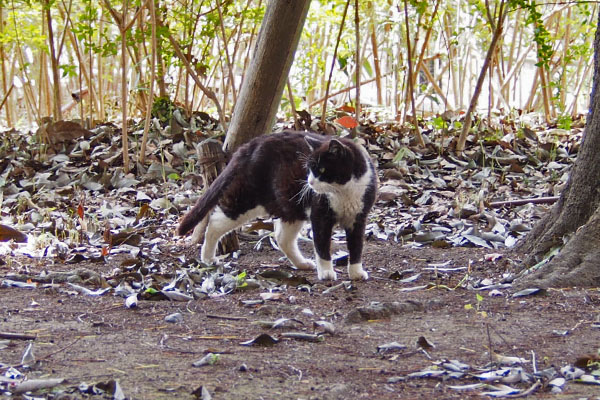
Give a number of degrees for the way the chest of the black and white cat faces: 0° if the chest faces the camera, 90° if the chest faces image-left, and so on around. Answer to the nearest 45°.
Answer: approximately 315°

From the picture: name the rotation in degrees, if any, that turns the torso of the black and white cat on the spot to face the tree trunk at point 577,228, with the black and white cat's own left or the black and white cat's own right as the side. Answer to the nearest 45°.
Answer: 0° — it already faces it

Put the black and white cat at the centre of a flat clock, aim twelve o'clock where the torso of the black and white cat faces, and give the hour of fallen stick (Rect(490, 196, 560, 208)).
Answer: The fallen stick is roughly at 10 o'clock from the black and white cat.

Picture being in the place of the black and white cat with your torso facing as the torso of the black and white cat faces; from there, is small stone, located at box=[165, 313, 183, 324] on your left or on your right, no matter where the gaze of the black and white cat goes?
on your right

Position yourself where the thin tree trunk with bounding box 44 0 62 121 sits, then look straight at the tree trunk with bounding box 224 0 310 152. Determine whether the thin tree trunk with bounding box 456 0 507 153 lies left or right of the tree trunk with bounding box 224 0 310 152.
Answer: left

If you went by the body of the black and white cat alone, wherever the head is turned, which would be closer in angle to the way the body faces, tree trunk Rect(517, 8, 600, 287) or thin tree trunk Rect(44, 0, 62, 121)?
the tree trunk

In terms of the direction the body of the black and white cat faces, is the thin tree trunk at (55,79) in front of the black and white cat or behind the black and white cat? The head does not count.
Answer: behind

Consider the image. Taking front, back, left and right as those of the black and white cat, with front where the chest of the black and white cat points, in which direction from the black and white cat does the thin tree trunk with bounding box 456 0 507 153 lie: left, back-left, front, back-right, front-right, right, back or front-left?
left

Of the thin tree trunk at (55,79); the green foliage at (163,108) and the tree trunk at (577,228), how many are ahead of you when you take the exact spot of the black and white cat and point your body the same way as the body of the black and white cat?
1

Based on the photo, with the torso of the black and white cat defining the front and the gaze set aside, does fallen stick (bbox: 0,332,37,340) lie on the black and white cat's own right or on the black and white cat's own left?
on the black and white cat's own right

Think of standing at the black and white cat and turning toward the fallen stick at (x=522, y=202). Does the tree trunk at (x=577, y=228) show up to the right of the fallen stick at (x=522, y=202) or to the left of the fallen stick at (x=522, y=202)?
right
